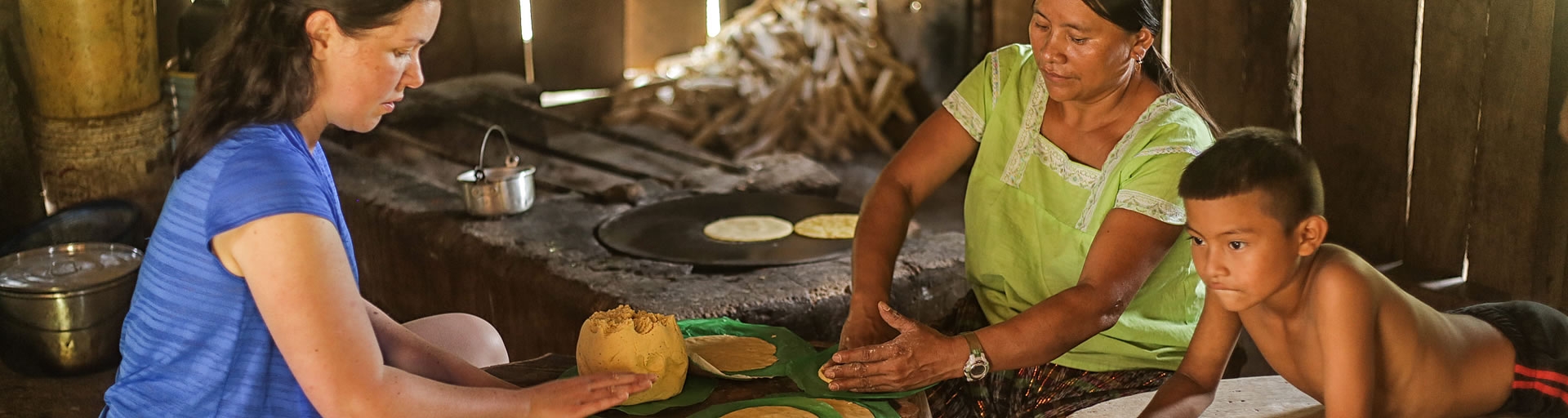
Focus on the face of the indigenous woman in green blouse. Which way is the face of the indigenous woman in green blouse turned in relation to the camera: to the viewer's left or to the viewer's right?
to the viewer's left

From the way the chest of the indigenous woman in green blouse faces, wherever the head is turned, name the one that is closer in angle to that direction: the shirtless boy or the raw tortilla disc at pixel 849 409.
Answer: the raw tortilla disc

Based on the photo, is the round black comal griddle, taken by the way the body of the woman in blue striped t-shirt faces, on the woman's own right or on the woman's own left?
on the woman's own left

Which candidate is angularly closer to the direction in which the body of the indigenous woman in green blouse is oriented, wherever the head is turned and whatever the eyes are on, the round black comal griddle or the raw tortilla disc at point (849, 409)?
the raw tortilla disc

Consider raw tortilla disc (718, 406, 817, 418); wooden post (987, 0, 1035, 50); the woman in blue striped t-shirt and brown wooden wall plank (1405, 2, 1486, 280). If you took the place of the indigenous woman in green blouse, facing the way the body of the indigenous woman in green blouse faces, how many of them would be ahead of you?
2

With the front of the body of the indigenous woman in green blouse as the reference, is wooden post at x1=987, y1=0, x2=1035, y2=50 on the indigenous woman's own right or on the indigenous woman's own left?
on the indigenous woman's own right

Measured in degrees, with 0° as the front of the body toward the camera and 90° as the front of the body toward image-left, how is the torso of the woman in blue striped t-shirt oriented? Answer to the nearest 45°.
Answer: approximately 270°

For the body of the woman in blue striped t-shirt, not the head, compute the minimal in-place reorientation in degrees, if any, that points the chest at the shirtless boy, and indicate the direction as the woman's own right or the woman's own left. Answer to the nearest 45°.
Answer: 0° — they already face them

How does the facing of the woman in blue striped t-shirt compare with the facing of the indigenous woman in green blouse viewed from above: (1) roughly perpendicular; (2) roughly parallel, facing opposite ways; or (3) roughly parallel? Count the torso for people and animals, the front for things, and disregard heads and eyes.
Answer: roughly parallel, facing opposite ways

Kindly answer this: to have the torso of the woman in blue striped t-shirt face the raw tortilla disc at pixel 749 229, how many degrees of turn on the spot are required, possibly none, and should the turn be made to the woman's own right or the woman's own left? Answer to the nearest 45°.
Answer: approximately 45° to the woman's own left

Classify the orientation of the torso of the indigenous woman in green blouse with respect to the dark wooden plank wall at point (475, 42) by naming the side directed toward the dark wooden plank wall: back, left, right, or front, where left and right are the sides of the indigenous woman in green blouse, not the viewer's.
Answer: right

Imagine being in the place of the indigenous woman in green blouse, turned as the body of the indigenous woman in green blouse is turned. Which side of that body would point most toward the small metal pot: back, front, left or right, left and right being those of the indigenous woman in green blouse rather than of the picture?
right

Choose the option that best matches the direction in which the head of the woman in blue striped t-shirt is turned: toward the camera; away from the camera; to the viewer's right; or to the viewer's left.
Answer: to the viewer's right

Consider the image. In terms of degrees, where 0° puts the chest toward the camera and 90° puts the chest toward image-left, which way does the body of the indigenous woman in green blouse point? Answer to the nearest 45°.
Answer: approximately 45°

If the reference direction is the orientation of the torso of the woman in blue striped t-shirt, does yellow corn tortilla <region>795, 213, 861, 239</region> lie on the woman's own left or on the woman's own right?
on the woman's own left

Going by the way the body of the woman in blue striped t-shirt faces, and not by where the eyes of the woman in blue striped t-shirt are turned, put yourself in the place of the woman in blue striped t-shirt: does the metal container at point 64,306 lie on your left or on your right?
on your left

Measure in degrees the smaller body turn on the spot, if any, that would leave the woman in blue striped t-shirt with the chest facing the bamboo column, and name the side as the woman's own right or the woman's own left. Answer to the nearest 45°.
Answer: approximately 90° to the woman's own left
